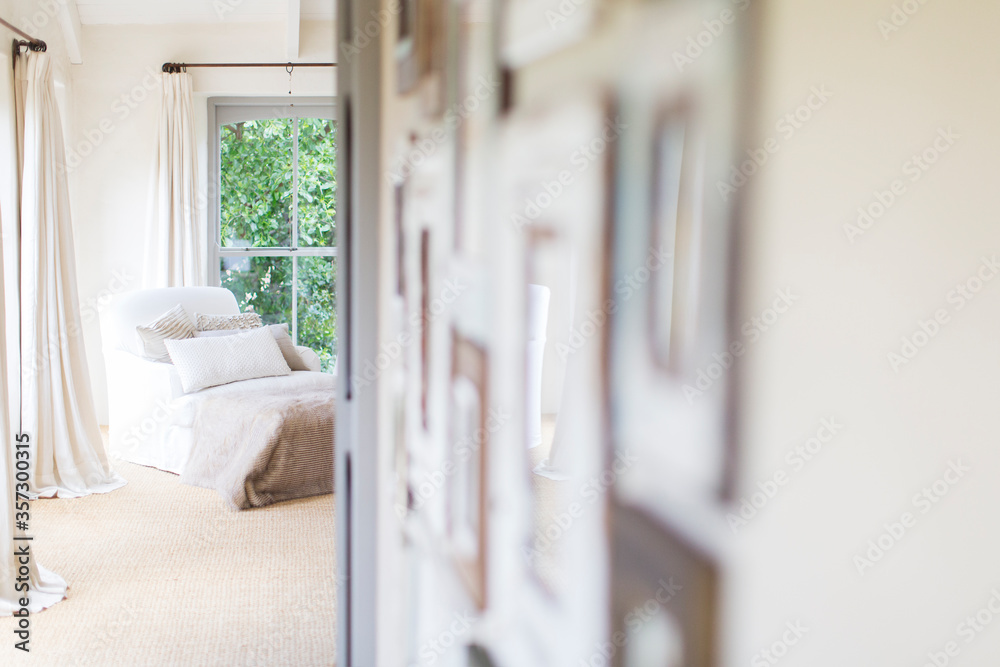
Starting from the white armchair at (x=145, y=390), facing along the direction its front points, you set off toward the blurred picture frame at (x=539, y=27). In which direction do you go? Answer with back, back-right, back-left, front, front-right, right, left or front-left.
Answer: front-right

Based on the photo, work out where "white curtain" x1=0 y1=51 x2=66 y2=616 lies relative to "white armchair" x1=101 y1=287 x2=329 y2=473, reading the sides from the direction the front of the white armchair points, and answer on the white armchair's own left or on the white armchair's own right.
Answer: on the white armchair's own right

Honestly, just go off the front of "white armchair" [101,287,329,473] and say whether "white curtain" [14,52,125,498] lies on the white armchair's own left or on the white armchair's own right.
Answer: on the white armchair's own right

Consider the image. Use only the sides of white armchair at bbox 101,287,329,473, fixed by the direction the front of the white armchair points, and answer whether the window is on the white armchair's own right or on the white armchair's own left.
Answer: on the white armchair's own left

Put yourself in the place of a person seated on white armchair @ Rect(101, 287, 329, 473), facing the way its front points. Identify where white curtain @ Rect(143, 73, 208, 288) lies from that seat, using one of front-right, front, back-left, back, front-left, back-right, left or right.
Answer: back-left
